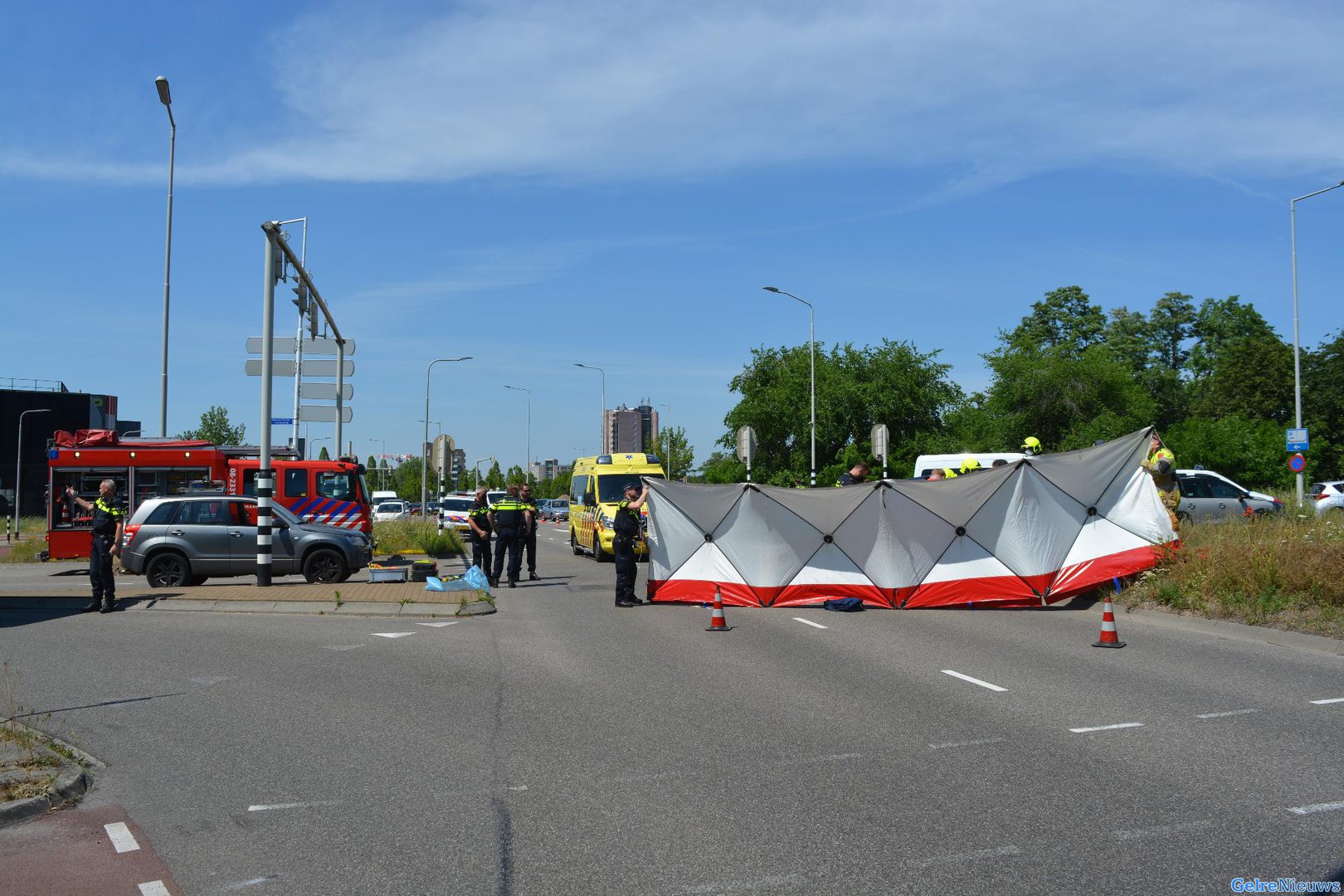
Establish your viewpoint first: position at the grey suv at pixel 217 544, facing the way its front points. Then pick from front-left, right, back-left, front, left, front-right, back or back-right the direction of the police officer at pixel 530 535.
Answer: front

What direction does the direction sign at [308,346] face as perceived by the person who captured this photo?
facing away from the viewer

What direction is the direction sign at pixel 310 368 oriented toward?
away from the camera

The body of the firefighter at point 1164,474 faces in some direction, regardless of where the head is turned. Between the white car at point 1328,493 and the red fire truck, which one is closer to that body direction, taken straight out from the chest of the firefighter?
the red fire truck

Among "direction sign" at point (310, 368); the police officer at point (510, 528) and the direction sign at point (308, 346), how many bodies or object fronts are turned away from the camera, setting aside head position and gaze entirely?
3

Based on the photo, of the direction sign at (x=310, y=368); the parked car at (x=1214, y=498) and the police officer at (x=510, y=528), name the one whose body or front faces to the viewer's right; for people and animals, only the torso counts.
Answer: the parked car

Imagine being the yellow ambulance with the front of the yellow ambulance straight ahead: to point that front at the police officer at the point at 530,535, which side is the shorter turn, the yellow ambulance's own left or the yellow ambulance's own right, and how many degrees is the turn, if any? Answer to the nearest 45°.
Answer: approximately 45° to the yellow ambulance's own right

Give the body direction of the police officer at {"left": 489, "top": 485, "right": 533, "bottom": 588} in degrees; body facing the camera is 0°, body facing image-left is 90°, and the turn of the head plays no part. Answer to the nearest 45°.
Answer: approximately 180°

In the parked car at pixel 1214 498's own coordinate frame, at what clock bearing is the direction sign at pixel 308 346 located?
The direction sign is roughly at 5 o'clock from the parked car.

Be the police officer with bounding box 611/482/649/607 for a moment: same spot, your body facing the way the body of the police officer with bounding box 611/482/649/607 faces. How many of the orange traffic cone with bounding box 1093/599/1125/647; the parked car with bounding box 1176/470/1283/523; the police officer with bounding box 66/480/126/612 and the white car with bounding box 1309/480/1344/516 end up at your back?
1

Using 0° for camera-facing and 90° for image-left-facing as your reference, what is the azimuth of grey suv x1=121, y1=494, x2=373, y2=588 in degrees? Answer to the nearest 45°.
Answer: approximately 270°

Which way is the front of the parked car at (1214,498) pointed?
to the viewer's right

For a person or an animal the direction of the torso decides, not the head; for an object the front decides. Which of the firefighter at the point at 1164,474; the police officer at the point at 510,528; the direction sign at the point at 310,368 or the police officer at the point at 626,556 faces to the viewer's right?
the police officer at the point at 626,556

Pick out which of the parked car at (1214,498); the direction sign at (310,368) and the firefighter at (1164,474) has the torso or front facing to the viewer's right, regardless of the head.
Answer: the parked car

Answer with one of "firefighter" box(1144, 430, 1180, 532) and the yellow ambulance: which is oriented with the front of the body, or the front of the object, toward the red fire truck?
the firefighter

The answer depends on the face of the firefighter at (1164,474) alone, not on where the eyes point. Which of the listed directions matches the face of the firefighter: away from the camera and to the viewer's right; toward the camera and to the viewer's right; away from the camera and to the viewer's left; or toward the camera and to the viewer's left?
toward the camera and to the viewer's left

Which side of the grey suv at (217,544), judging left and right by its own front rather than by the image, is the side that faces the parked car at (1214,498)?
front

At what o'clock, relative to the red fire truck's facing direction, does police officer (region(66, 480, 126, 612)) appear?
The police officer is roughly at 3 o'clock from the red fire truck.

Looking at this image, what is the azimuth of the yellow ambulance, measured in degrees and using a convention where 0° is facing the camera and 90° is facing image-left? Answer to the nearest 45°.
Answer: approximately 315°

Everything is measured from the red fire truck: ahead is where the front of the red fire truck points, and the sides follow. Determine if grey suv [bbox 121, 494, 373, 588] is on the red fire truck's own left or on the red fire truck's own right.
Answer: on the red fire truck's own right
